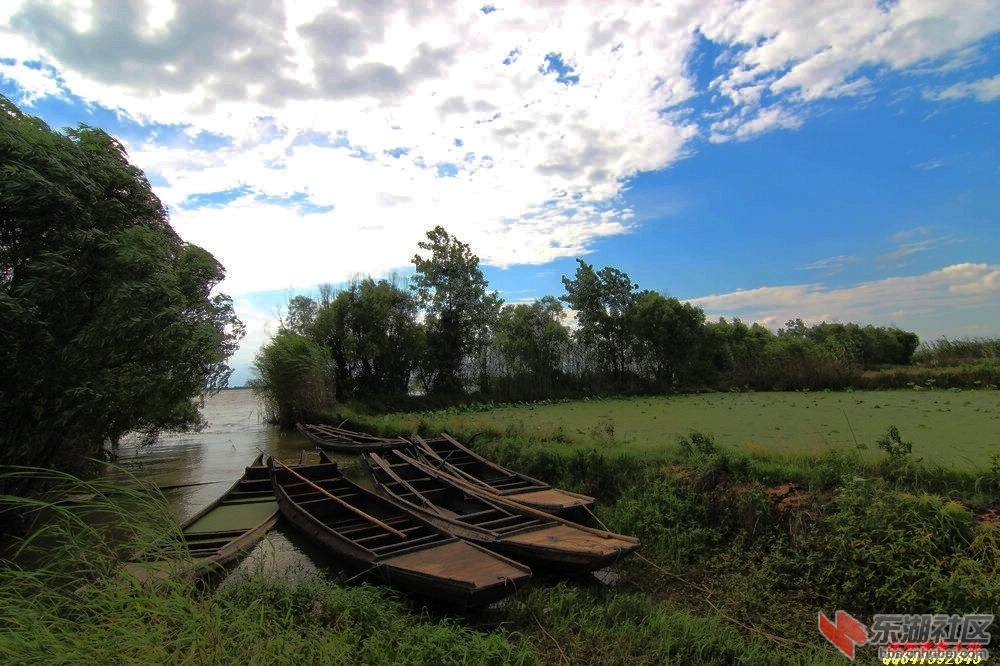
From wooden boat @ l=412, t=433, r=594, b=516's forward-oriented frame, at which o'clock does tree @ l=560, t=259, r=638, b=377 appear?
The tree is roughly at 8 o'clock from the wooden boat.

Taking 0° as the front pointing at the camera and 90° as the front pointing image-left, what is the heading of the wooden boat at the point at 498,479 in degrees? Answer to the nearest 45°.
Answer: approximately 315°

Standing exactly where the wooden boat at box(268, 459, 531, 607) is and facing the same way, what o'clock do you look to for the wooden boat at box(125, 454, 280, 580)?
the wooden boat at box(125, 454, 280, 580) is roughly at 6 o'clock from the wooden boat at box(268, 459, 531, 607).

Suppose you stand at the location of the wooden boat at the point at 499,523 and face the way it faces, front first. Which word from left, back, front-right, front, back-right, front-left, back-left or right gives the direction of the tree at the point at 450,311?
back-left

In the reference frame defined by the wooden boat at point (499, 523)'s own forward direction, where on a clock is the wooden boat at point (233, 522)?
the wooden boat at point (233, 522) is roughly at 5 o'clock from the wooden boat at point (499, 523).

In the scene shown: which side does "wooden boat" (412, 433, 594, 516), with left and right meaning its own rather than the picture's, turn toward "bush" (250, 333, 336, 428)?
back

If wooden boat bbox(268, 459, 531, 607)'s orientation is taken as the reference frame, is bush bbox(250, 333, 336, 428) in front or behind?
behind

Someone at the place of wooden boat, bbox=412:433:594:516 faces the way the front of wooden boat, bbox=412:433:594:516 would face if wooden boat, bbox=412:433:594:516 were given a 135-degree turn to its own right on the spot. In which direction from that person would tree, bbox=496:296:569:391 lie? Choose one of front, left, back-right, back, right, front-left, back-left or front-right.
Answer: right

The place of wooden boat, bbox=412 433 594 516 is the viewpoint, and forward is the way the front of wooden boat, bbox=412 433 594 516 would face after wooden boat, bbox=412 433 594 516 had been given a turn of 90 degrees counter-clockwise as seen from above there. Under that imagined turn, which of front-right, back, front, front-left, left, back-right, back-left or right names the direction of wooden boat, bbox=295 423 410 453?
left
